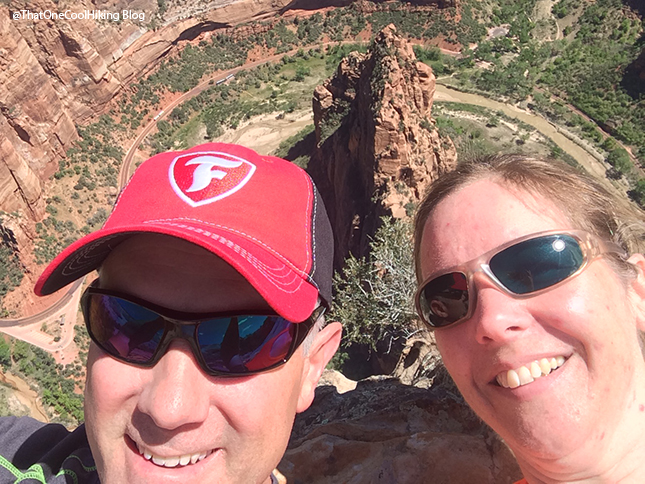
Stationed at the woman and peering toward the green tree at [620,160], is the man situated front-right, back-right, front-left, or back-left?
back-left

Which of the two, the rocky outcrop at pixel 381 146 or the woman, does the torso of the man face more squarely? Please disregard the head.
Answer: the woman

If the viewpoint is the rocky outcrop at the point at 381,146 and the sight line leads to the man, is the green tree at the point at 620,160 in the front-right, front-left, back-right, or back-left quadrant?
back-left

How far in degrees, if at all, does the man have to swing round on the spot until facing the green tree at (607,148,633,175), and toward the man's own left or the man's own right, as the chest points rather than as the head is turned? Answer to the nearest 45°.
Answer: approximately 135° to the man's own left

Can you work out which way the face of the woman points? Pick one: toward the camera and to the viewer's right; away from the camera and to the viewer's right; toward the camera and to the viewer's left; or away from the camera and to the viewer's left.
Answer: toward the camera and to the viewer's left

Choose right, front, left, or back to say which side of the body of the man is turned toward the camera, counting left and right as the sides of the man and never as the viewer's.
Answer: front

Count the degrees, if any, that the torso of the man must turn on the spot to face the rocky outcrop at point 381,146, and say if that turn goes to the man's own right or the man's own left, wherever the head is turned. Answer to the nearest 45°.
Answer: approximately 135° to the man's own left

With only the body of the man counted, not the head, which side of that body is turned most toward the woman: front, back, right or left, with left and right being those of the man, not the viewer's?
left
